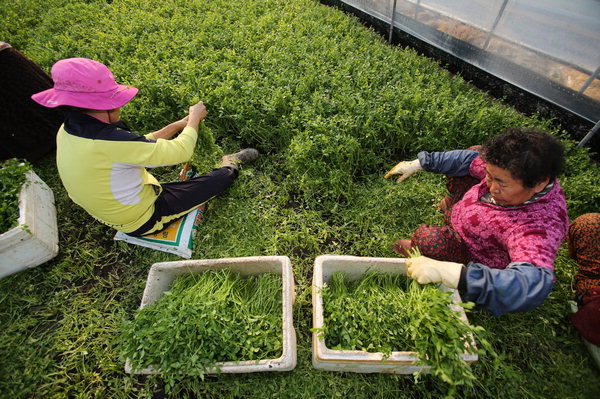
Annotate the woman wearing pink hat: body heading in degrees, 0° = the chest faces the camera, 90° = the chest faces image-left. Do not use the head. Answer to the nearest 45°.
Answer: approximately 225°

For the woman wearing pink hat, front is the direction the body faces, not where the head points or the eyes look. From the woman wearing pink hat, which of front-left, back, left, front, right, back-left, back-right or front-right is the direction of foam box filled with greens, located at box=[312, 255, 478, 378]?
right

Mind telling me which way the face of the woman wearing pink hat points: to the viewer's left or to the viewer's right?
to the viewer's right

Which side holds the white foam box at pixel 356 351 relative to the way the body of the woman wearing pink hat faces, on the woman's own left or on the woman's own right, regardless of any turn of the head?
on the woman's own right

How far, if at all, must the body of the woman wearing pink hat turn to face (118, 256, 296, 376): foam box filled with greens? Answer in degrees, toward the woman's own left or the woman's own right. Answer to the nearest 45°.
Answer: approximately 135° to the woman's own right
